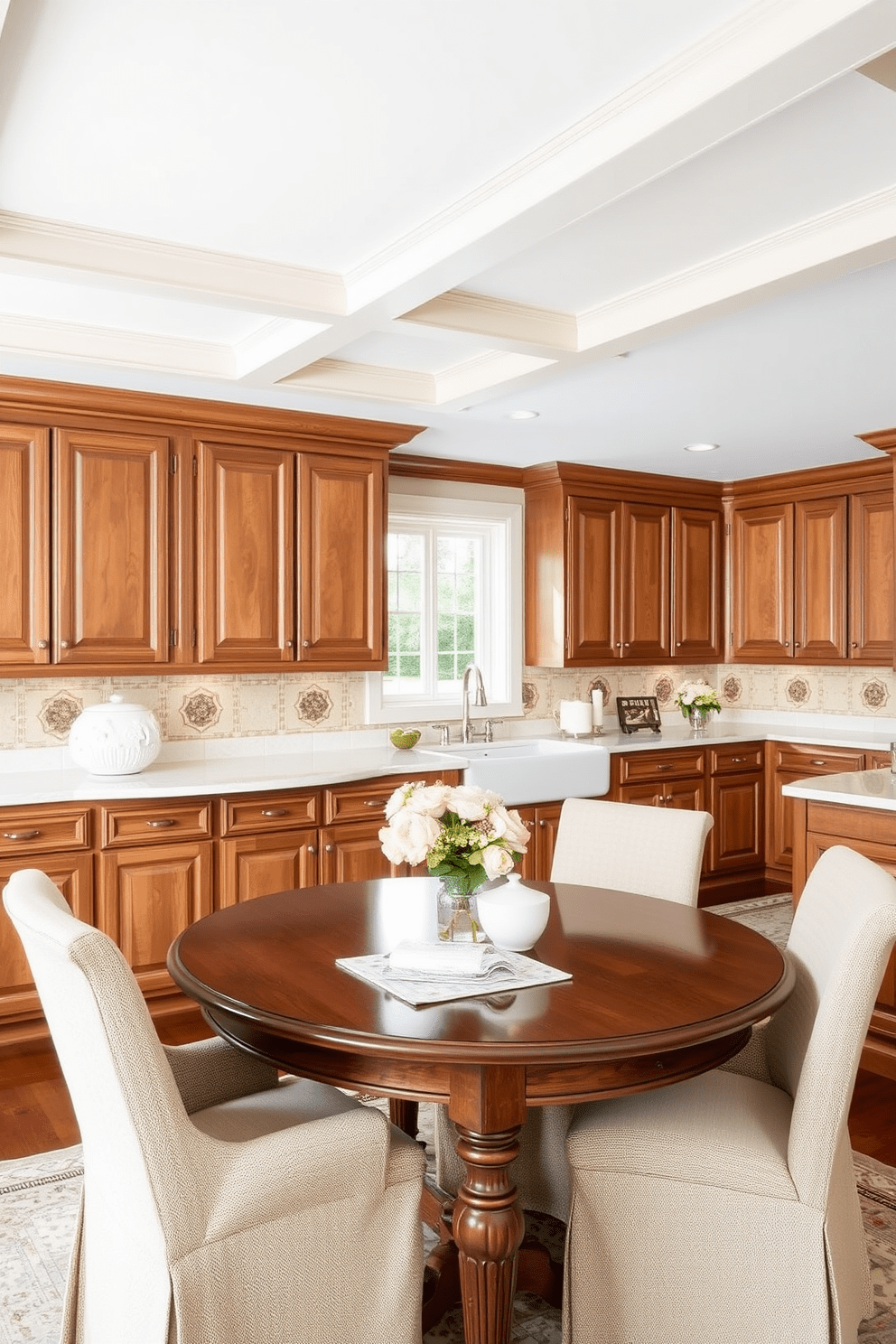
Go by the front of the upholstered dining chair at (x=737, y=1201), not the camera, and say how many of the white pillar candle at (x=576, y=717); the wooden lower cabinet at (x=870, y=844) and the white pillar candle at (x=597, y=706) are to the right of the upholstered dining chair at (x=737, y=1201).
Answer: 3

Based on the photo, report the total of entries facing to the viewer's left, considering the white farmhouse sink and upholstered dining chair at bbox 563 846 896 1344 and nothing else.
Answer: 1

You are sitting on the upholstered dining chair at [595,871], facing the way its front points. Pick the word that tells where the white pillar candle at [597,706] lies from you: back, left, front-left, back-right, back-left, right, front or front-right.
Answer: back-right

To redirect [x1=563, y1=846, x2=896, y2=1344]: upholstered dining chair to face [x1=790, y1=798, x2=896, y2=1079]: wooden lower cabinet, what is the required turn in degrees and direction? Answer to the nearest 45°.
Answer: approximately 90° to its right

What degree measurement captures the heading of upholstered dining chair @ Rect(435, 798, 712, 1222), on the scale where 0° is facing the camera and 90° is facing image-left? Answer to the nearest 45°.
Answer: approximately 45°

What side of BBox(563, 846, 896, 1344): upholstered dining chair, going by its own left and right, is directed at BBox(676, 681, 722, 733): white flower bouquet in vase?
right

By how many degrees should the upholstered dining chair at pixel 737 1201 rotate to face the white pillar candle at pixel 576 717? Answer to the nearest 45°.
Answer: approximately 90° to its right

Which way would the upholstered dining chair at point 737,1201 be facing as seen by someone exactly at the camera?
facing to the left of the viewer

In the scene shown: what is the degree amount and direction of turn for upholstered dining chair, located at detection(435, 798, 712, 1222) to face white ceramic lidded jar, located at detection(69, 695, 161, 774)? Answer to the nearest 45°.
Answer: approximately 90° to its right

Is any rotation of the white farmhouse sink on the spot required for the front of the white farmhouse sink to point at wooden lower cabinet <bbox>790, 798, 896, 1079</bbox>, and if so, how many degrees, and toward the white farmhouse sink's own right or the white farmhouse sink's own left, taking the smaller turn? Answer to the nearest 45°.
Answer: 0° — it already faces it

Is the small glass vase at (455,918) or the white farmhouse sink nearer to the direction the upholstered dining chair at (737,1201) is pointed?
the small glass vase

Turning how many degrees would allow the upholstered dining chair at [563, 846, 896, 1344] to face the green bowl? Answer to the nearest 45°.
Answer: approximately 45° to its right

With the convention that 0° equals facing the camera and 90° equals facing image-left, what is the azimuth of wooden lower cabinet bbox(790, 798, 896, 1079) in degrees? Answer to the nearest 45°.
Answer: approximately 45°
